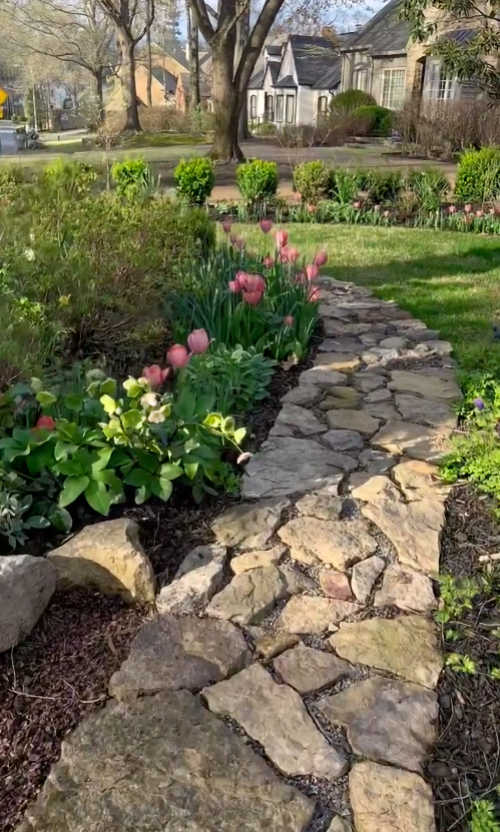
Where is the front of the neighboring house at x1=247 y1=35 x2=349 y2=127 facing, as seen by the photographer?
facing the viewer and to the left of the viewer

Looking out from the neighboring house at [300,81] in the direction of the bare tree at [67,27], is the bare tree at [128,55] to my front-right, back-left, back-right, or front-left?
front-left

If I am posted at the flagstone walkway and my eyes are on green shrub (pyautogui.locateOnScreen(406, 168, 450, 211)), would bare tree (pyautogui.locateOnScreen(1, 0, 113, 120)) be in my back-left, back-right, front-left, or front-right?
front-left

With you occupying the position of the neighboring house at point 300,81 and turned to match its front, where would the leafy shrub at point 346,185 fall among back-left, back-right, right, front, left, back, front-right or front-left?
front-left

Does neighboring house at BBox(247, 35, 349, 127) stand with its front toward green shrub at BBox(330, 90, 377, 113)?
no

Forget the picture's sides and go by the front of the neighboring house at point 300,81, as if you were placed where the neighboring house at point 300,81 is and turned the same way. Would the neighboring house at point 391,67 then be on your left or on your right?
on your left

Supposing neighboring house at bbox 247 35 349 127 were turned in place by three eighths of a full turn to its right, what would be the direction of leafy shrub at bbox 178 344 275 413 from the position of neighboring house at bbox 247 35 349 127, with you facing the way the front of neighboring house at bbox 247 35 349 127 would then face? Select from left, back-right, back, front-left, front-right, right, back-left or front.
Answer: back

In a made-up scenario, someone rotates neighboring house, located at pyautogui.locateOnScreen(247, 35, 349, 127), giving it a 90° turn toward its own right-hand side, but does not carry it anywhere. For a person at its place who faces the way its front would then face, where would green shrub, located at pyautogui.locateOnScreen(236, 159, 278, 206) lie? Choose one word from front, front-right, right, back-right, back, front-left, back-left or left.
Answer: back-left

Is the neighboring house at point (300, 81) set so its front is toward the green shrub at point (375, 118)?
no

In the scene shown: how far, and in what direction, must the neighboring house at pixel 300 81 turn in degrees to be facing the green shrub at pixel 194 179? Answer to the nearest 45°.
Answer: approximately 45° to its left

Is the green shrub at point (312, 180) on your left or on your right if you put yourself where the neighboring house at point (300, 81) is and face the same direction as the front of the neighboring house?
on your left

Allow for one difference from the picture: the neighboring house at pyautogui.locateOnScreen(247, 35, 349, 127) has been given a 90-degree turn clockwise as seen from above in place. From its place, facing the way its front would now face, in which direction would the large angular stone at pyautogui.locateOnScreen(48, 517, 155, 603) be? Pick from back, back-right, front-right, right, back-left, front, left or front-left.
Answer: back-left

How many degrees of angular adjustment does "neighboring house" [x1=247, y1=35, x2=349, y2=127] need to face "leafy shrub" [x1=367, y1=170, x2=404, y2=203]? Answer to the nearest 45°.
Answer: approximately 45° to its left

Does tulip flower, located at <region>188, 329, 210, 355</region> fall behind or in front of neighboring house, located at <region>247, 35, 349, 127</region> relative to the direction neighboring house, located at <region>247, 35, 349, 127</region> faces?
in front

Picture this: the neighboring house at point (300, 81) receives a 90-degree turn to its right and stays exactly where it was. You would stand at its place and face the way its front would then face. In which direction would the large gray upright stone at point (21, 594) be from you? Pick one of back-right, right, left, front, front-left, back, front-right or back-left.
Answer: back-left

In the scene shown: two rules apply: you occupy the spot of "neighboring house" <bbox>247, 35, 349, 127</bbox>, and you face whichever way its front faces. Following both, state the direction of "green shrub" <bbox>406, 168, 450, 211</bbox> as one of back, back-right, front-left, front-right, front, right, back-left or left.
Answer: front-left

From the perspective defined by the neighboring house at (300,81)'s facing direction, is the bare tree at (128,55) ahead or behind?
ahead
